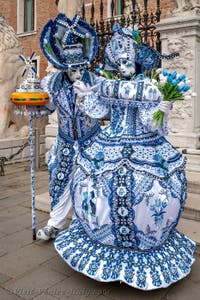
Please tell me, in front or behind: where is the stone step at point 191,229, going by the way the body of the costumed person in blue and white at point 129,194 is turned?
behind

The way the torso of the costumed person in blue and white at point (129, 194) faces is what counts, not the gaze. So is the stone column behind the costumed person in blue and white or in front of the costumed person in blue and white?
behind

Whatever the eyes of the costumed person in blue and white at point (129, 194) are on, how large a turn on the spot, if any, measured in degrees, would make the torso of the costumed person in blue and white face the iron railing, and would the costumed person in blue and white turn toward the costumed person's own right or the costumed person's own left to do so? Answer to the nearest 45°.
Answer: approximately 180°

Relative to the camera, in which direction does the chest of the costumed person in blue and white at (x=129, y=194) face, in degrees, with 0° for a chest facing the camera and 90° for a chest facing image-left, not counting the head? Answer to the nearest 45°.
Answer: approximately 0°

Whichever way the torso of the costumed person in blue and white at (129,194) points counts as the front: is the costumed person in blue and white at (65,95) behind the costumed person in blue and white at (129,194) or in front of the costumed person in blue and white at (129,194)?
behind
